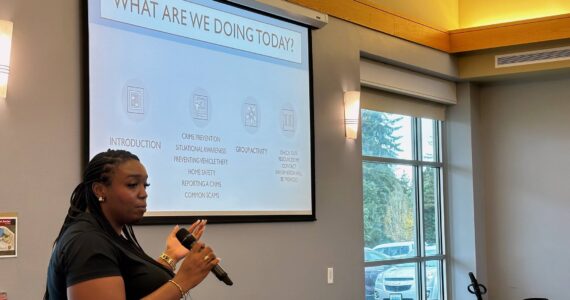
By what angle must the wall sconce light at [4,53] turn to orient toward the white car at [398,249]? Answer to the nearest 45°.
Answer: approximately 90° to its left

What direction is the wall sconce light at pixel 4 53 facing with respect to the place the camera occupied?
facing the viewer and to the right of the viewer

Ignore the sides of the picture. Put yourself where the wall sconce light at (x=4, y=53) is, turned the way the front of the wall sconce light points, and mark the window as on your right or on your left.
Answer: on your left

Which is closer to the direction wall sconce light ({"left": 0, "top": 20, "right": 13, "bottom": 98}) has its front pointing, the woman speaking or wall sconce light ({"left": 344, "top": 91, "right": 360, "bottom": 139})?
the woman speaking

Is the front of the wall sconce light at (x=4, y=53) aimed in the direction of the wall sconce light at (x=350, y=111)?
no

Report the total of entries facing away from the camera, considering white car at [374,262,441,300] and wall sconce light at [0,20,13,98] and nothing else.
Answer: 0

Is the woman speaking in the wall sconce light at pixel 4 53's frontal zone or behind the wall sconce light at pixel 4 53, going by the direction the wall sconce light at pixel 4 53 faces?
frontal zone

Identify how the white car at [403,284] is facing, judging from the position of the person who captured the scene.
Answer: facing the viewer and to the left of the viewer

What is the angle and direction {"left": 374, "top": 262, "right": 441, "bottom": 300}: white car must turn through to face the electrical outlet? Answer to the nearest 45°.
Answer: approximately 45° to its left
